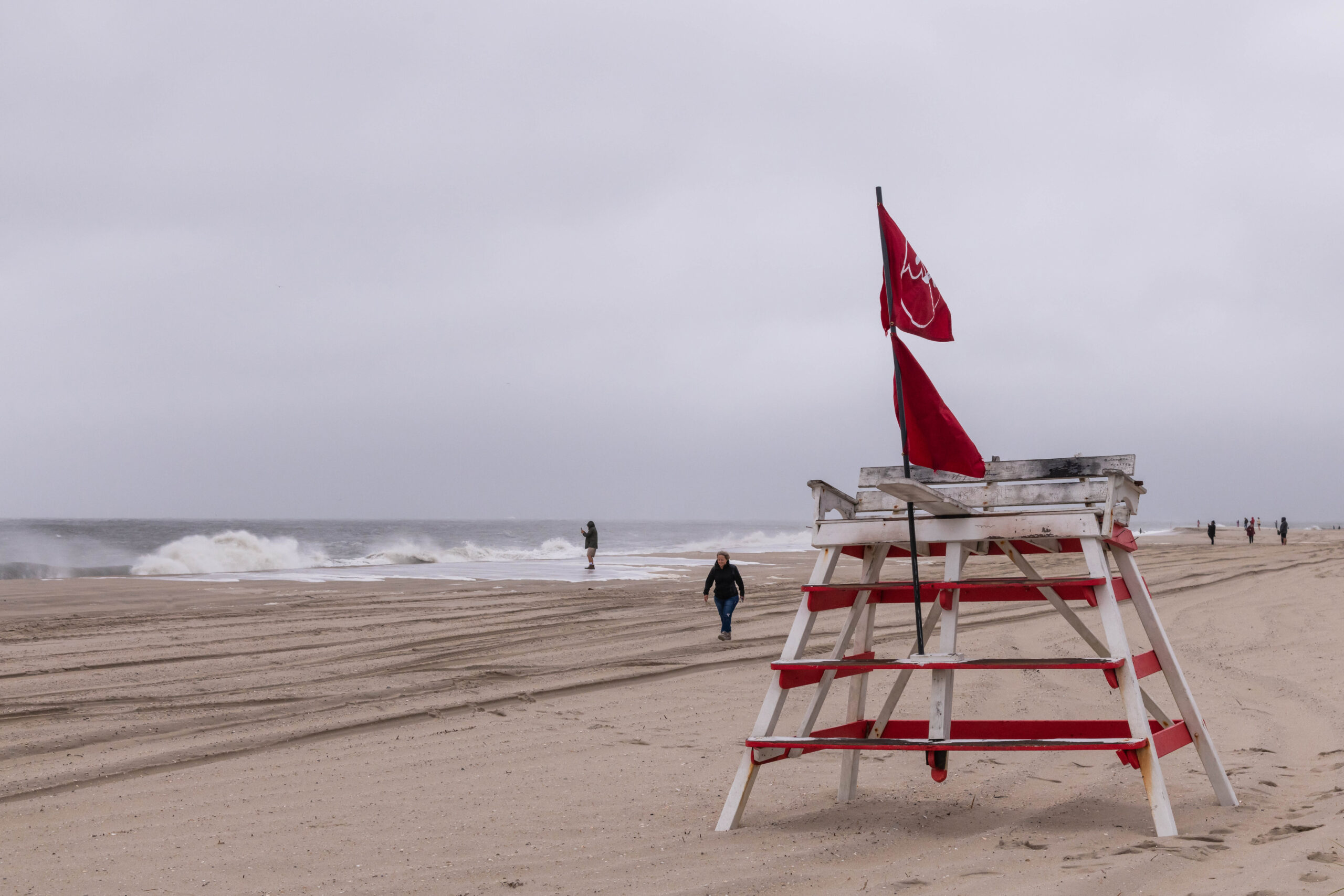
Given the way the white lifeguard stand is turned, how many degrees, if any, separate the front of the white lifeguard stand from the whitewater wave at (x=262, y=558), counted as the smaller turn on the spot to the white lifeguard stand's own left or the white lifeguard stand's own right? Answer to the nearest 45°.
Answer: approximately 135° to the white lifeguard stand's own right

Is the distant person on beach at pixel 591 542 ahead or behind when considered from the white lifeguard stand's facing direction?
behind

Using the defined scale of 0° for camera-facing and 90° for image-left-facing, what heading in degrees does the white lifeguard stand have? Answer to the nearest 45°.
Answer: approximately 0°
